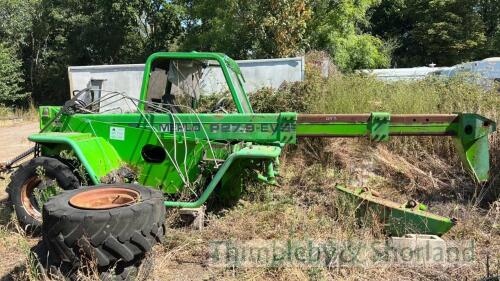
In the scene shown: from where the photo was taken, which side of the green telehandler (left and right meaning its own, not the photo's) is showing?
right

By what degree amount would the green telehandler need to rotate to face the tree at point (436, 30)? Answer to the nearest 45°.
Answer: approximately 45° to its left

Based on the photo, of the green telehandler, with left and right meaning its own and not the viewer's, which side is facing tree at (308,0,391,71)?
left

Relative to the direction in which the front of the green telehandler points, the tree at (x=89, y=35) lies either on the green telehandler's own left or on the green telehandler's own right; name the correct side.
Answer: on the green telehandler's own left

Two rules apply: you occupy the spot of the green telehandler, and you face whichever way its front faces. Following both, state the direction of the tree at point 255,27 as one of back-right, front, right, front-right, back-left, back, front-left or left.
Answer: left

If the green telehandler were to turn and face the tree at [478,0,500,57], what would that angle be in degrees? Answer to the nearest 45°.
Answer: approximately 45° to its left

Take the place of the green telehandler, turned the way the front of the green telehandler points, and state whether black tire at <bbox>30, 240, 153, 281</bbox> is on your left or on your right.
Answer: on your right

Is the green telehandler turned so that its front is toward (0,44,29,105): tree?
no

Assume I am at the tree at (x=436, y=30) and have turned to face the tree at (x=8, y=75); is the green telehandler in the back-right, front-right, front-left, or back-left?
front-left

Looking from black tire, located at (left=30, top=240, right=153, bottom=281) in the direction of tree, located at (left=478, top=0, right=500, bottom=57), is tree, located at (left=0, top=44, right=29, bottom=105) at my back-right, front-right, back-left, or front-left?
front-left

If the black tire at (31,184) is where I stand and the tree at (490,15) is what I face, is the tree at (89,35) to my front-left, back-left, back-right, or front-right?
front-left
